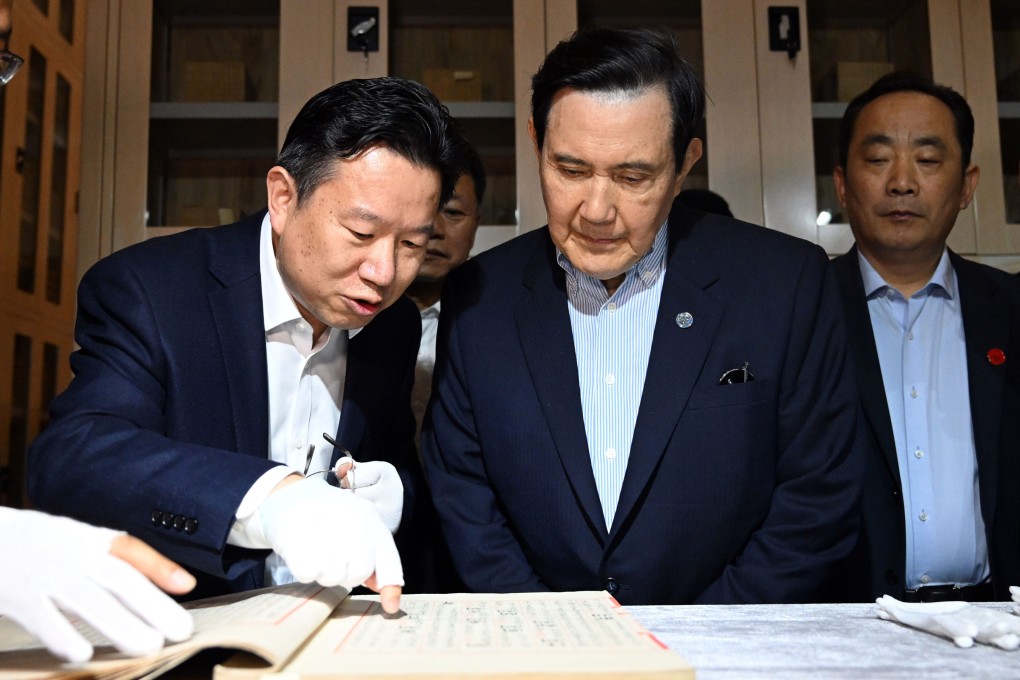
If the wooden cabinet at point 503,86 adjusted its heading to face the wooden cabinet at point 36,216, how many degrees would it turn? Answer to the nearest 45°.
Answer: approximately 90° to its right

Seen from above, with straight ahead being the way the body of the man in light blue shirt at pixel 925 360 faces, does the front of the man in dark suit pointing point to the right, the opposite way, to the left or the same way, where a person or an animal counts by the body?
to the left

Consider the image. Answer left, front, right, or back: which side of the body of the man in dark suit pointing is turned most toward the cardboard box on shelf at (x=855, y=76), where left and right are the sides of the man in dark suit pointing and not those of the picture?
left

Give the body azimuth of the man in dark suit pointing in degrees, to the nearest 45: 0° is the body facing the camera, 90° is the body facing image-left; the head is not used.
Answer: approximately 315°

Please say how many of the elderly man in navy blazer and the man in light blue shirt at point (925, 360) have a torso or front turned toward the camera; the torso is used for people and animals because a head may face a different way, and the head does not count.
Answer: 2

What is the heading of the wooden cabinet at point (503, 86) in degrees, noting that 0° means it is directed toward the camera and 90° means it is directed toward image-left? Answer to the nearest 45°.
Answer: approximately 0°
